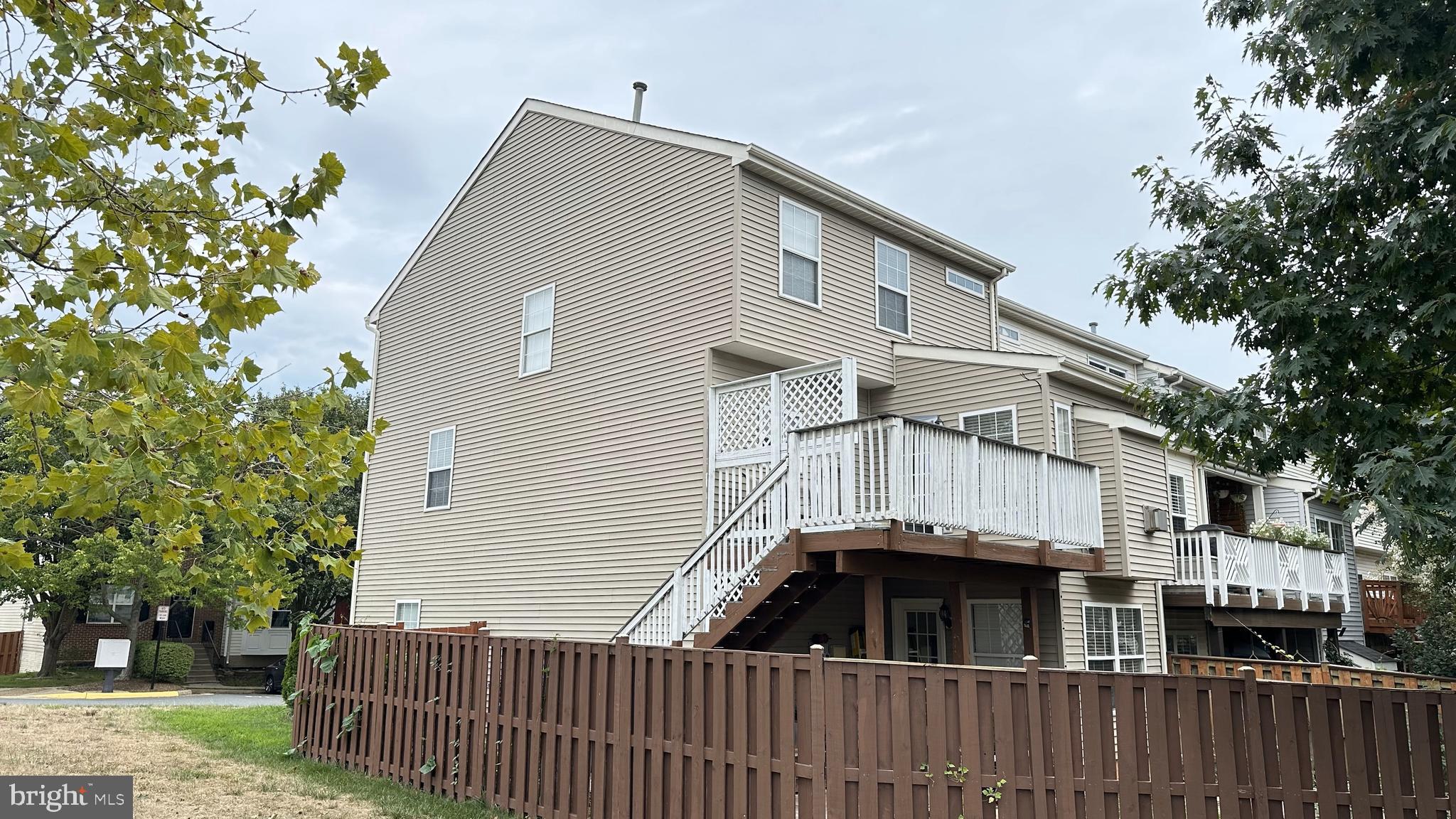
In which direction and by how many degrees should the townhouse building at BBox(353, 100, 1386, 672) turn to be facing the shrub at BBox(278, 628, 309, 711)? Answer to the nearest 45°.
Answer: approximately 45° to its left

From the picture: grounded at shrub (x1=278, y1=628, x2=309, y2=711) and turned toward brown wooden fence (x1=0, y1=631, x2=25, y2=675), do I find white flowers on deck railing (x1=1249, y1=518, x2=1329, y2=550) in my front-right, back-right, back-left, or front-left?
back-right

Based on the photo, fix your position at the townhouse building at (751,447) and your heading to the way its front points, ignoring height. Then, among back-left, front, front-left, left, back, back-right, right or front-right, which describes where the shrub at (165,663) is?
front

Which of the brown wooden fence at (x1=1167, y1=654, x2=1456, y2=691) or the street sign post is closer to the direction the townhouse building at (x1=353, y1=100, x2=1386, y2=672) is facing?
the street sign post

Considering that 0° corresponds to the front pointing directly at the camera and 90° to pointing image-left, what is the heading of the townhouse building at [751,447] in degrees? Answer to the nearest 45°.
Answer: approximately 135°

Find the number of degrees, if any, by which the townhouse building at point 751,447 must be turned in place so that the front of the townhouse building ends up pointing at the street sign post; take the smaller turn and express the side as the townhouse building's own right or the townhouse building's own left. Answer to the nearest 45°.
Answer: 0° — it already faces it

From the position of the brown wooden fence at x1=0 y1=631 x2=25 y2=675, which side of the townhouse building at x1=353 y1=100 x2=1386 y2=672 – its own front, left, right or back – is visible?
front

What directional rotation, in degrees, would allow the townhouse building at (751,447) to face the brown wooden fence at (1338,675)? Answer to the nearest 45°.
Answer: approximately 135° to its right
